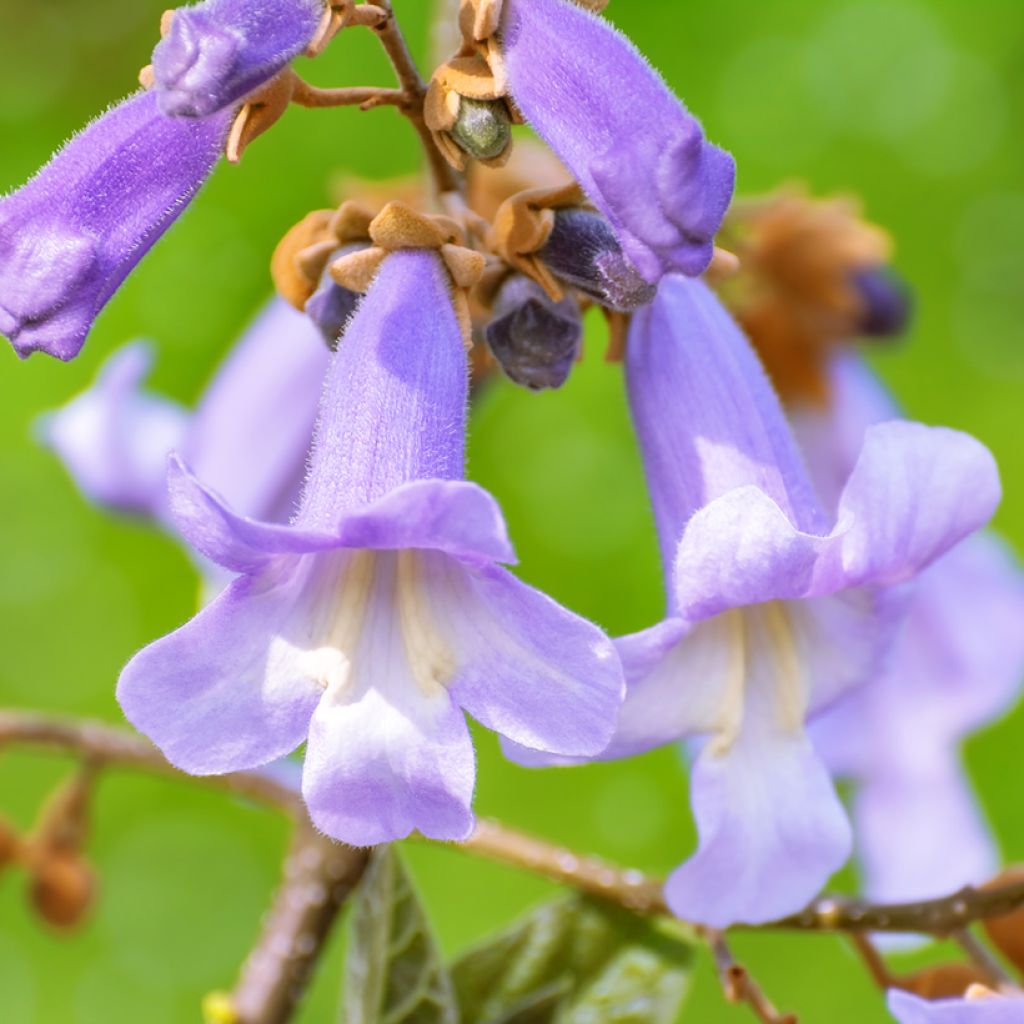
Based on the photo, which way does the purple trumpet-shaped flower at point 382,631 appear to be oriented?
toward the camera

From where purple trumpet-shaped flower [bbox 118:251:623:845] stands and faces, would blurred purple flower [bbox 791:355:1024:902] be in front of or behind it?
behind

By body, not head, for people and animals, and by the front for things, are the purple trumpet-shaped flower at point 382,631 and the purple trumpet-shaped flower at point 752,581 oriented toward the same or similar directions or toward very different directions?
same or similar directions

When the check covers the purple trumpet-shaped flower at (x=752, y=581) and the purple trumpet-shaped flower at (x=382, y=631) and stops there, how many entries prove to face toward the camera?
2

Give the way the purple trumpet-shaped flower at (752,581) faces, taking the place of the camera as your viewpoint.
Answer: facing the viewer
